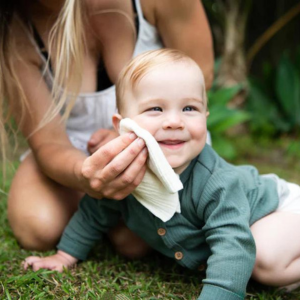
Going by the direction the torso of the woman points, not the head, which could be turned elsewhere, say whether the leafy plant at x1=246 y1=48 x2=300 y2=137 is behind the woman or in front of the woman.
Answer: behind

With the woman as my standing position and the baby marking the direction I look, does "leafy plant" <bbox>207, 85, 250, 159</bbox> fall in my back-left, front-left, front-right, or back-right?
back-left

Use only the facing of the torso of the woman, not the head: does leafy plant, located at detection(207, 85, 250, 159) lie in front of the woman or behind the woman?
behind

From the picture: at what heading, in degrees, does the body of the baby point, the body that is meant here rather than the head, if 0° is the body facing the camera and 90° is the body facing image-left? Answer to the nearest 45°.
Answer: approximately 45°

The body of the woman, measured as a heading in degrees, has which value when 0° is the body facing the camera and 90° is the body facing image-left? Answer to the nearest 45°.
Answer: approximately 0°

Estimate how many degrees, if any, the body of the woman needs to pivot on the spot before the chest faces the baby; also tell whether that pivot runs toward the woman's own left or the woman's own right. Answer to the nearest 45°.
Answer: approximately 45° to the woman's own left

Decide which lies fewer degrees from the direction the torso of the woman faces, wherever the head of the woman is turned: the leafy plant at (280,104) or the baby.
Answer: the baby

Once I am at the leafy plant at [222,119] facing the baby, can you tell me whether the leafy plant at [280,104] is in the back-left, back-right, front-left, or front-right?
back-left

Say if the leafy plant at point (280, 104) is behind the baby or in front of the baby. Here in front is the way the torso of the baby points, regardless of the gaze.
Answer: behind
